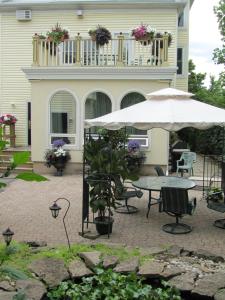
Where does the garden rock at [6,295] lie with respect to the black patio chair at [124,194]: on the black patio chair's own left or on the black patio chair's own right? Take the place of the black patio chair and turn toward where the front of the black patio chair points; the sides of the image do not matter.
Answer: on the black patio chair's own right

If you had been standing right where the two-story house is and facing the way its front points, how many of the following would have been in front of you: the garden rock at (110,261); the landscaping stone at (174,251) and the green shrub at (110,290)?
3

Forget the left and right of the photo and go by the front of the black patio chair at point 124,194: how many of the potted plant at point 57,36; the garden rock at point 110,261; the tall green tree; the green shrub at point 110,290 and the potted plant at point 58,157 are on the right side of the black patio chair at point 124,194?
2

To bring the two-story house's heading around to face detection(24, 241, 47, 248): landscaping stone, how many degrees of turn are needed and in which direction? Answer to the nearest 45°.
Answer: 0° — it already faces it

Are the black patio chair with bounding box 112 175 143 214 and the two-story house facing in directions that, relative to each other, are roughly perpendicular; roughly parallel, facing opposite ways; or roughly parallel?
roughly perpendicular

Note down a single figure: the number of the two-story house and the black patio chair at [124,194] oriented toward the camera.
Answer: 1

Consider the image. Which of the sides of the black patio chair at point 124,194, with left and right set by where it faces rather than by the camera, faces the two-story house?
left

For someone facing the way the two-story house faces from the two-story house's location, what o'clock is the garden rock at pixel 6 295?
The garden rock is roughly at 12 o'clock from the two-story house.

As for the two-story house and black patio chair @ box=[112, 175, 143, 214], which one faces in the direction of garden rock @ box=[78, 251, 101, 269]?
the two-story house

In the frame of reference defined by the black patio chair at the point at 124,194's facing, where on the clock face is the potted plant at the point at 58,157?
The potted plant is roughly at 8 o'clock from the black patio chair.

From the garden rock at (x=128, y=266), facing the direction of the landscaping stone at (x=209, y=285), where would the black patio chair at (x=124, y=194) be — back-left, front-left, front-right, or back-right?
back-left

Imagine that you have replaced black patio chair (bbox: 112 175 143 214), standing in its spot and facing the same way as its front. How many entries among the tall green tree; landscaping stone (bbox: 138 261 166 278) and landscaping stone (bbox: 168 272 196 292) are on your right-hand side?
2

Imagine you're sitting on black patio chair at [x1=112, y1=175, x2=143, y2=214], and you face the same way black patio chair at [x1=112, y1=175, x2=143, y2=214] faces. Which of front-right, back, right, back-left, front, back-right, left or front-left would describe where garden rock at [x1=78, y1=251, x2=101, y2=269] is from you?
right

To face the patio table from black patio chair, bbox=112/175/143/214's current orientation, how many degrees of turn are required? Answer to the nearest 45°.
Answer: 0° — it already faces it

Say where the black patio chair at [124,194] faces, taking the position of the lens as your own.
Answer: facing to the right of the viewer

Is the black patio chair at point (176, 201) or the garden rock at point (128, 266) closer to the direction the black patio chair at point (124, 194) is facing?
the black patio chair

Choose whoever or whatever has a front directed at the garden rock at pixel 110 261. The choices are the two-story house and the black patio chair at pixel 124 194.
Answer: the two-story house

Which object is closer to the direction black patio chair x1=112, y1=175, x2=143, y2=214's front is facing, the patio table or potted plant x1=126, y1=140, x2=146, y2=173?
the patio table
